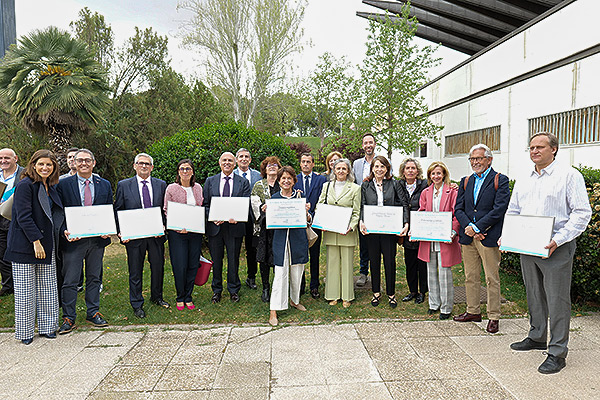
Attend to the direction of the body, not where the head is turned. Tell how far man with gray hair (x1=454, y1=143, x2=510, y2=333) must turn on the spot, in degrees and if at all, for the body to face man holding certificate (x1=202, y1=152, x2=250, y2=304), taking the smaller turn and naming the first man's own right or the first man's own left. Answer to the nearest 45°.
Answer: approximately 45° to the first man's own right

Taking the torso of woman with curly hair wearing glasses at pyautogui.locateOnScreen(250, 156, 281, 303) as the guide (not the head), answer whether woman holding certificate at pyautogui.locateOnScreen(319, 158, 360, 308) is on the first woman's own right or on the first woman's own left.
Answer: on the first woman's own left

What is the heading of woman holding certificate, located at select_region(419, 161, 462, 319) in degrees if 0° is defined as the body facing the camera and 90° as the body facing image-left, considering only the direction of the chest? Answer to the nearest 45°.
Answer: approximately 0°

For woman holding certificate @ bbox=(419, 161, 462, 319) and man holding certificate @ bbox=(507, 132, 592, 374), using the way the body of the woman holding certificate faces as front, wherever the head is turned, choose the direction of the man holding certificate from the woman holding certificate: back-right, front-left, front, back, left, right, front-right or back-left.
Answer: front-left
